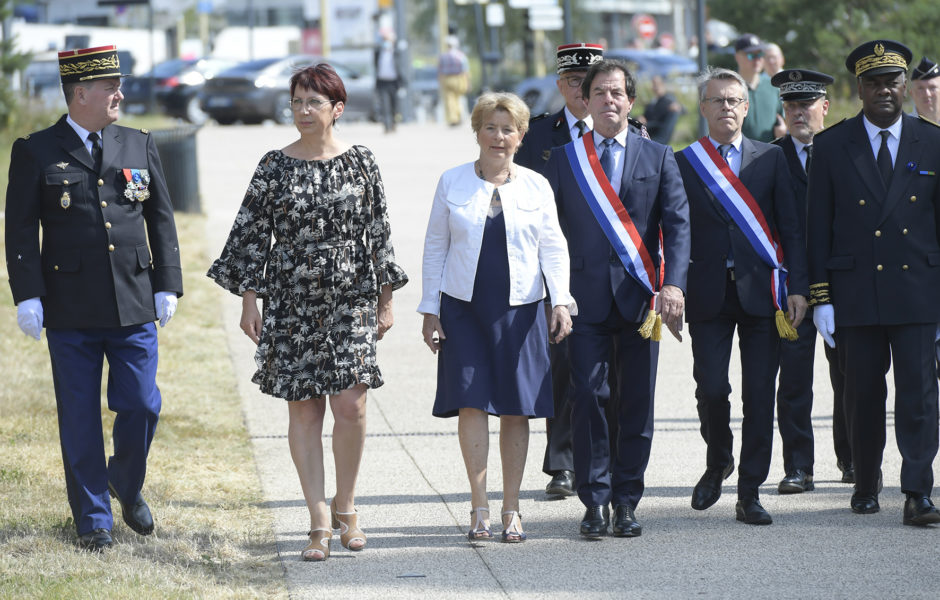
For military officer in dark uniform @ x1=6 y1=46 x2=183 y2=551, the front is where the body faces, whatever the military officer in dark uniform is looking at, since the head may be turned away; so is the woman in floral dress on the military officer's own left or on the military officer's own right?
on the military officer's own left

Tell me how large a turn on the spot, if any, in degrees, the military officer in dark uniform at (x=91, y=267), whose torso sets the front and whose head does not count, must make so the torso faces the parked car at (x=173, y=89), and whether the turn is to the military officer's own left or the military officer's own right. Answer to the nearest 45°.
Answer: approximately 180°

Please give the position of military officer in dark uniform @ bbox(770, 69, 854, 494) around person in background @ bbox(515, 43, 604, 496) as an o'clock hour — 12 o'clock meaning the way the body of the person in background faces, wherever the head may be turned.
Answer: The military officer in dark uniform is roughly at 9 o'clock from the person in background.

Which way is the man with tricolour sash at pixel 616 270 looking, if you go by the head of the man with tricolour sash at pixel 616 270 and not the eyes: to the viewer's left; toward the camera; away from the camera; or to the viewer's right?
toward the camera

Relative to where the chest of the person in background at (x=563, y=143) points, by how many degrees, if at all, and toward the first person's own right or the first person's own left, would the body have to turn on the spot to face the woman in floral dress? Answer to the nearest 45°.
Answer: approximately 45° to the first person's own right

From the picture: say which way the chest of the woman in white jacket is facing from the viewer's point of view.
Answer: toward the camera

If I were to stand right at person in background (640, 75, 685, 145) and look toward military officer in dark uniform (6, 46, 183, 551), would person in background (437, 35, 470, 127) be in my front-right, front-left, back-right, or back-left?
back-right

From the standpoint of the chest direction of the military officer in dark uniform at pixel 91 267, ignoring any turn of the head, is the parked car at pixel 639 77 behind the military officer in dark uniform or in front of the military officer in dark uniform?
behind

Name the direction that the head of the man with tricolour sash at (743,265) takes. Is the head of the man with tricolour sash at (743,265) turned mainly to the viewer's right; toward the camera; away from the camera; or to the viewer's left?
toward the camera

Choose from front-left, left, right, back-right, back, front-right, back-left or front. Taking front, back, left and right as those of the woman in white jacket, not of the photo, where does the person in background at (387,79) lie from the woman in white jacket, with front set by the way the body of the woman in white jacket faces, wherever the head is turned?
back

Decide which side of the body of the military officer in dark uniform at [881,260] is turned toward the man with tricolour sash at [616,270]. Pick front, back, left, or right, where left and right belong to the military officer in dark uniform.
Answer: right

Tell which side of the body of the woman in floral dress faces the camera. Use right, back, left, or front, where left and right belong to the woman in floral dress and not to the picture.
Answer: front

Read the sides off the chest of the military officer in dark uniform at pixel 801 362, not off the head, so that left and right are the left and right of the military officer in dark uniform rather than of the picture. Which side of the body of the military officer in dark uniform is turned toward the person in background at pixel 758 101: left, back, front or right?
back

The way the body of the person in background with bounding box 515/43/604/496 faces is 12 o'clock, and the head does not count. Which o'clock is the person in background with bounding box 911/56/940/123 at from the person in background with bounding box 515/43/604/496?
the person in background with bounding box 911/56/940/123 is roughly at 8 o'clock from the person in background with bounding box 515/43/604/496.

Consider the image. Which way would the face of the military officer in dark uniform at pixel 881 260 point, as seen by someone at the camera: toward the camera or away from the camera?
toward the camera

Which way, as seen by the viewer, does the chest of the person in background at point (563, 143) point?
toward the camera

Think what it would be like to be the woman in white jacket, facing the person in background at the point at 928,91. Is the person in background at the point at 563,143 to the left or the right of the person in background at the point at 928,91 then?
left

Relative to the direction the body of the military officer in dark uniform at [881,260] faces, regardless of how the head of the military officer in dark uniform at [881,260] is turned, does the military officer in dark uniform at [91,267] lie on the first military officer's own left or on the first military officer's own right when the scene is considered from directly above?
on the first military officer's own right

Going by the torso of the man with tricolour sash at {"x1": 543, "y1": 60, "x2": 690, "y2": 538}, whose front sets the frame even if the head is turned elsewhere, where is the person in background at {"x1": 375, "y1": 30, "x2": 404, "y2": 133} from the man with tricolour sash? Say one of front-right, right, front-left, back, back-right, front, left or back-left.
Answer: back

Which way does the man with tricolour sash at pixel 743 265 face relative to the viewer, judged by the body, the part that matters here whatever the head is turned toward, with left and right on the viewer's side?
facing the viewer

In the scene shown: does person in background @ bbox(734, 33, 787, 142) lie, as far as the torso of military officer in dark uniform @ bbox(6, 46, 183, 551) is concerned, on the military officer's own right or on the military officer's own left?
on the military officer's own left

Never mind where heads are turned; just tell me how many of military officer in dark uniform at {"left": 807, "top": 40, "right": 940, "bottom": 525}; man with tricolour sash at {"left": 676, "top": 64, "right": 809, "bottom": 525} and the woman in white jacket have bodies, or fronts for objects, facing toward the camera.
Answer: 3
